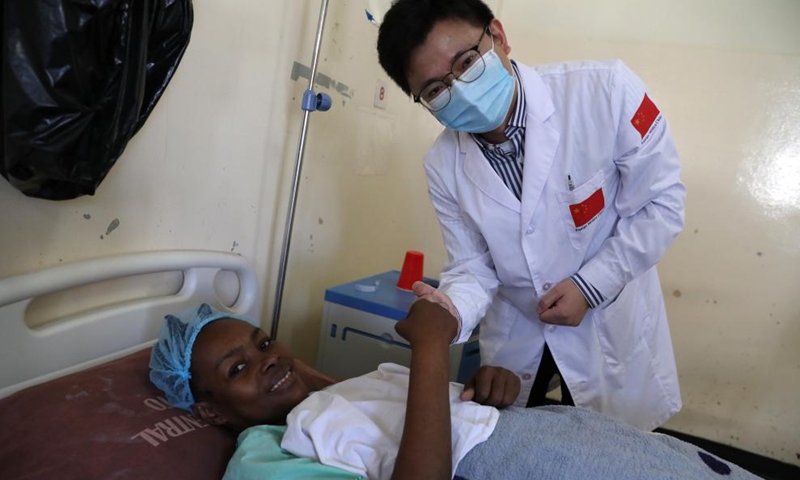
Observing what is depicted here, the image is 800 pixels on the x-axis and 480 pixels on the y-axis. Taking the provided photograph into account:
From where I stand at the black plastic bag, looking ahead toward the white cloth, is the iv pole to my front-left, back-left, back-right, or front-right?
front-left

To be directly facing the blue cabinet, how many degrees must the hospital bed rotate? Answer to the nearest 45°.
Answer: approximately 90° to its left

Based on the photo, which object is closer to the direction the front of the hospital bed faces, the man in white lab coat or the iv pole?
the man in white lab coat

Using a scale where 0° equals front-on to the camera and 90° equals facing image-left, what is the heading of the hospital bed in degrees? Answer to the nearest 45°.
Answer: approximately 315°

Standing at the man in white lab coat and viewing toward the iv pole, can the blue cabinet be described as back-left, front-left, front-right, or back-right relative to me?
front-right

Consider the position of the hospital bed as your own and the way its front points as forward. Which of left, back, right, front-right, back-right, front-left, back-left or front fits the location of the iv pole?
left

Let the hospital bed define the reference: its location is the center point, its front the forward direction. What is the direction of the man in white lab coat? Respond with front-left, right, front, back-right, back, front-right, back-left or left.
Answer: front-left
